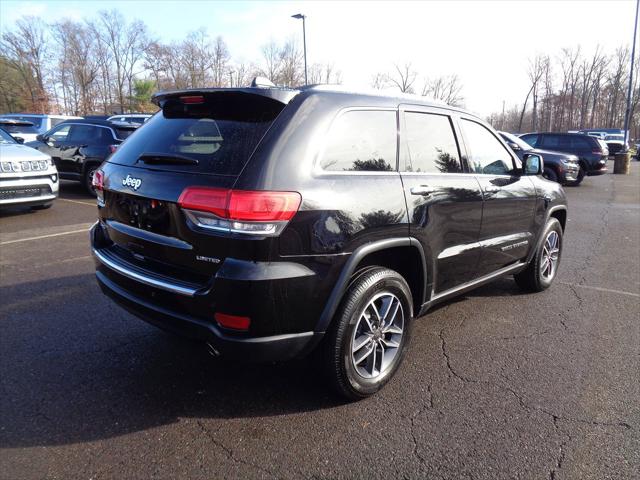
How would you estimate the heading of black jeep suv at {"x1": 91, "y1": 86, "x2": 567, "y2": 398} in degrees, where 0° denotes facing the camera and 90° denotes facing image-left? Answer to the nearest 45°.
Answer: approximately 225°

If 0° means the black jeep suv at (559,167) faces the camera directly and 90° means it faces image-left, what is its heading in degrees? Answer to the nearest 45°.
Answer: approximately 315°

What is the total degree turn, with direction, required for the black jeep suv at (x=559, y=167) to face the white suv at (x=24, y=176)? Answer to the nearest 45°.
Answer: approximately 90° to its right

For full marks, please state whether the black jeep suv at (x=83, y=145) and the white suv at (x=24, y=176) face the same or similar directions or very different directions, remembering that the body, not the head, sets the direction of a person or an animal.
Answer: very different directions

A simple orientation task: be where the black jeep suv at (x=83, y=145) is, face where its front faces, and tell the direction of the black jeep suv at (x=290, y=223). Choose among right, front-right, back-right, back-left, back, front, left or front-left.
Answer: back-left

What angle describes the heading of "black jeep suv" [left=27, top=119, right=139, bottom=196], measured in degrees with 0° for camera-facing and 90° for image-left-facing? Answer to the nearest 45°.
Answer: approximately 135°

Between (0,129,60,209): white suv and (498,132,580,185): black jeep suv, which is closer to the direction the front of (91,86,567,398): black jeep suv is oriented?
the black jeep suv

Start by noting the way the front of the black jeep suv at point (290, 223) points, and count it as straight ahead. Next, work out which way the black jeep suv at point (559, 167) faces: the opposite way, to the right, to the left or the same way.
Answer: to the right

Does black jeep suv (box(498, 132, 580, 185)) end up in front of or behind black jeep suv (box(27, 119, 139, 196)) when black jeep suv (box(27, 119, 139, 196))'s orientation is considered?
behind
